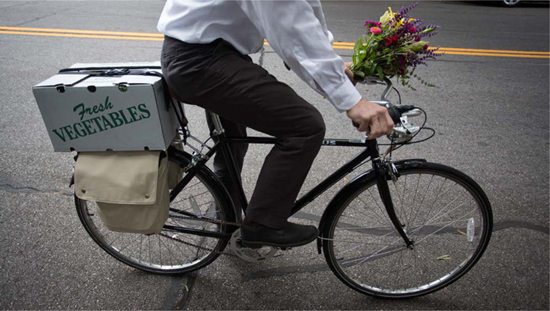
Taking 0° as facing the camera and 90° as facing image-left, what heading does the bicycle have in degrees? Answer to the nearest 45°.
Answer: approximately 270°

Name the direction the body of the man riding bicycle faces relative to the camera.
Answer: to the viewer's right

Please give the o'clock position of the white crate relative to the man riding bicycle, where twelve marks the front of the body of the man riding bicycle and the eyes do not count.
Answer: The white crate is roughly at 6 o'clock from the man riding bicycle.
